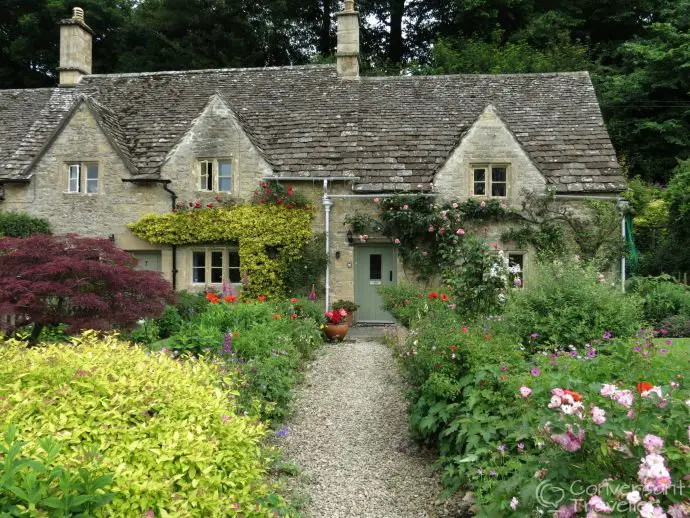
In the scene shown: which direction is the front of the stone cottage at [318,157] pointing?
toward the camera

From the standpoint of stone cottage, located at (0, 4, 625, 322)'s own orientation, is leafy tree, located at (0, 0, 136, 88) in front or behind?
behind

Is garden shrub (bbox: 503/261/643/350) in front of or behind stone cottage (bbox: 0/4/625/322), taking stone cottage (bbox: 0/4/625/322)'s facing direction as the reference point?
in front

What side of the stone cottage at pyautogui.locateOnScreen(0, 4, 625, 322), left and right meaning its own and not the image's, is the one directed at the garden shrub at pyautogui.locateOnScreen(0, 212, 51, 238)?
right

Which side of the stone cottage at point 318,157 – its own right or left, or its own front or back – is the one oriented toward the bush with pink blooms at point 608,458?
front

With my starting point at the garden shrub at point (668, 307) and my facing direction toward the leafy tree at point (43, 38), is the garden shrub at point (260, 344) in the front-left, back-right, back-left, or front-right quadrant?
front-left

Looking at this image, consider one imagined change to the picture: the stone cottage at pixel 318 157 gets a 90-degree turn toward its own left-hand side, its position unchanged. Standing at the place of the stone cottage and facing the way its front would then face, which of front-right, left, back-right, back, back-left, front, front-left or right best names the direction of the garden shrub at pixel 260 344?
right

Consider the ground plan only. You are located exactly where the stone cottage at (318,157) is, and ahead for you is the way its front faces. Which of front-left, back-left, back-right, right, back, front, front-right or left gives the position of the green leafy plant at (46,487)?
front

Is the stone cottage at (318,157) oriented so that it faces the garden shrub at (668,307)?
no

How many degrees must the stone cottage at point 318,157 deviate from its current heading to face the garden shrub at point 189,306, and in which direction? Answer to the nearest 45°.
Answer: approximately 45° to its right

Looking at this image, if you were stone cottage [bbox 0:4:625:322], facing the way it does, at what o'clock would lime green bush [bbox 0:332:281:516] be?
The lime green bush is roughly at 12 o'clock from the stone cottage.
